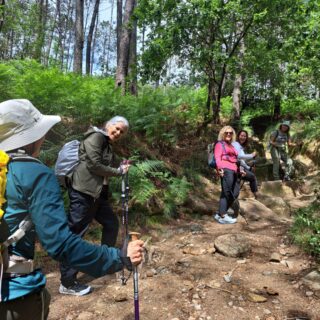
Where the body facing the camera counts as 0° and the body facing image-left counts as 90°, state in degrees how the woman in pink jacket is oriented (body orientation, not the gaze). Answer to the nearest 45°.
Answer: approximately 315°

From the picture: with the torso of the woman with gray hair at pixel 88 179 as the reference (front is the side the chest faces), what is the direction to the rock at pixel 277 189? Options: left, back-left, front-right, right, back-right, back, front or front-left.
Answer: front-left

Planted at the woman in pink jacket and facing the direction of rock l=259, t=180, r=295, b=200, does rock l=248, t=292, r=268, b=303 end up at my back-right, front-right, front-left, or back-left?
back-right

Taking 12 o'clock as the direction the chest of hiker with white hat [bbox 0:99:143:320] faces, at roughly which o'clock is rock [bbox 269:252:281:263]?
The rock is roughly at 12 o'clock from the hiker with white hat.

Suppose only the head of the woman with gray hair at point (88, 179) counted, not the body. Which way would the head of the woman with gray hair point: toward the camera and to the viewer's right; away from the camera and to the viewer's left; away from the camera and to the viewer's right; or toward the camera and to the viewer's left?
toward the camera and to the viewer's right

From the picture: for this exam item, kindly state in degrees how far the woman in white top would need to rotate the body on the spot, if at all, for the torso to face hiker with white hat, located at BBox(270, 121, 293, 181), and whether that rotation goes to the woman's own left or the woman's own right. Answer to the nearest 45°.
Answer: approximately 135° to the woman's own left

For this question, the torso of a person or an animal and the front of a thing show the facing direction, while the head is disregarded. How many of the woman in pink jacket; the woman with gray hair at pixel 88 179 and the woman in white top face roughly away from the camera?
0

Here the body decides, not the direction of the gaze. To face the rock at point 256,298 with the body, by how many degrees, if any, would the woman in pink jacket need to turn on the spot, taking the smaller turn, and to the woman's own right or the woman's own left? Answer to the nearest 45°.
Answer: approximately 45° to the woman's own right

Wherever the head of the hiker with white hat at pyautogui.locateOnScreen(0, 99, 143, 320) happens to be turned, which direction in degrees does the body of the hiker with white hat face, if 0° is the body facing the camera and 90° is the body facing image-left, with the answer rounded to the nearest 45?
approximately 225°

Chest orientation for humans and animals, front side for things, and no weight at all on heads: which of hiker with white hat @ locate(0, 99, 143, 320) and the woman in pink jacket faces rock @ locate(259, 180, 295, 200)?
the hiker with white hat

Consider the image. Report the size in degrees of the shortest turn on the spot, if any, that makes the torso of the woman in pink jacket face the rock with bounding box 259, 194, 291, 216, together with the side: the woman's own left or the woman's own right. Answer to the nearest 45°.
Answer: approximately 90° to the woman's own left

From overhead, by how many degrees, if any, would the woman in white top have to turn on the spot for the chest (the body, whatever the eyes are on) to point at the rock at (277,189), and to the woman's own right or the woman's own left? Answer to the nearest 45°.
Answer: approximately 135° to the woman's own left

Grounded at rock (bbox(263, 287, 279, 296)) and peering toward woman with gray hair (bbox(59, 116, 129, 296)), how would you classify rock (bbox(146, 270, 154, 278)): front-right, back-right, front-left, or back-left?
front-right
